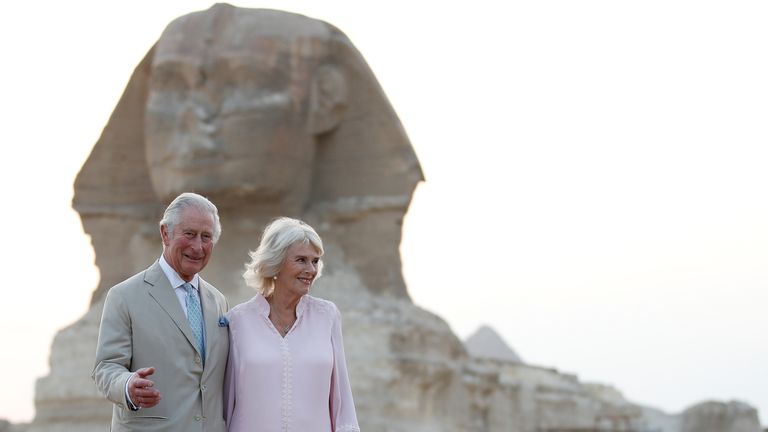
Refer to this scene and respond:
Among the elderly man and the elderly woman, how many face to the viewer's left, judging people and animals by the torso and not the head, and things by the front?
0

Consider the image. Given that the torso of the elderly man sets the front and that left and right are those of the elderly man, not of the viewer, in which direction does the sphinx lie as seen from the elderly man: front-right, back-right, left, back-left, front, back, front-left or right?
back-left

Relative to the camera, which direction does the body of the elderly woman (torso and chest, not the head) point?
toward the camera

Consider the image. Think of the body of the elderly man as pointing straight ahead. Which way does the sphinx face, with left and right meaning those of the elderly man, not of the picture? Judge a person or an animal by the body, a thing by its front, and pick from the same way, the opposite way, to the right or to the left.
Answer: to the right

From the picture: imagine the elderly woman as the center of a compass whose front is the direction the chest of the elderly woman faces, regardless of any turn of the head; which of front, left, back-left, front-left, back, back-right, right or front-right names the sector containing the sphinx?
back

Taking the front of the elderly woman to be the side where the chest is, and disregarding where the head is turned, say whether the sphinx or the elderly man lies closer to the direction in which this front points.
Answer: the elderly man

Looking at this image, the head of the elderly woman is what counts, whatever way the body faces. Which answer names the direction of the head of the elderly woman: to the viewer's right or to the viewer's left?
to the viewer's right

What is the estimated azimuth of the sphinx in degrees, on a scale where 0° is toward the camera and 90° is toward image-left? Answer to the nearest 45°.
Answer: approximately 45°

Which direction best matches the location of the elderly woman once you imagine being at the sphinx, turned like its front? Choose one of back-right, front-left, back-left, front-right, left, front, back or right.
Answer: front-left

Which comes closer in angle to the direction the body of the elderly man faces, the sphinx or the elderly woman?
the elderly woman

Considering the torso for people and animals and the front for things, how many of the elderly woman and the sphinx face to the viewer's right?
0

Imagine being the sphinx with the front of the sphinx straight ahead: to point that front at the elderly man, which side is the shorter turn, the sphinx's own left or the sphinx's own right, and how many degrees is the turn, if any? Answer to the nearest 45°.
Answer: approximately 45° to the sphinx's own left

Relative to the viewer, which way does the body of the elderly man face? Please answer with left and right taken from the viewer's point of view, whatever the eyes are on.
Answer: facing the viewer and to the right of the viewer
